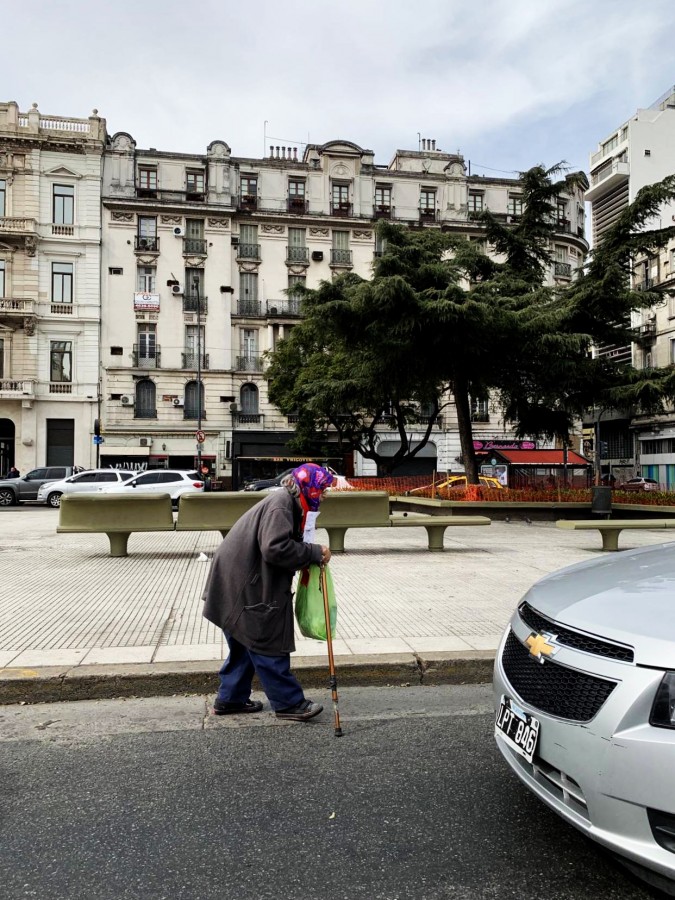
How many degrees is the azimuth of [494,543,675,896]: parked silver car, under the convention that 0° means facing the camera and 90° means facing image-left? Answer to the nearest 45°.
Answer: approximately 45°

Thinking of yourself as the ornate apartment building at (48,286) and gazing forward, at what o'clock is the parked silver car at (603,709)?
The parked silver car is roughly at 12 o'clock from the ornate apartment building.

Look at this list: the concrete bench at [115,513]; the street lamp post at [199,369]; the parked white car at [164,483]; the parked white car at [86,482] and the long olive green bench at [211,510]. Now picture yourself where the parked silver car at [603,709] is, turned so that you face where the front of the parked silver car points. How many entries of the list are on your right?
5

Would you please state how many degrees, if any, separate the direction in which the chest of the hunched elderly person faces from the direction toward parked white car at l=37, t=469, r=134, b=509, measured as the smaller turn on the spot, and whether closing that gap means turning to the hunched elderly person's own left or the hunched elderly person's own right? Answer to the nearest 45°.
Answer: approximately 90° to the hunched elderly person's own left

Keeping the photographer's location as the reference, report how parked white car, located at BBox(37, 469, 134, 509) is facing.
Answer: facing to the left of the viewer

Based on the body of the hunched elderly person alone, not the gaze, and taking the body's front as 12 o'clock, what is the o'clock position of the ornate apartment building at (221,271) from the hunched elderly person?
The ornate apartment building is roughly at 9 o'clock from the hunched elderly person.

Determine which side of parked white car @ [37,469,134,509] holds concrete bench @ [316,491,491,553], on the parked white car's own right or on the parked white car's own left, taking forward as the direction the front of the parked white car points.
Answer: on the parked white car's own left

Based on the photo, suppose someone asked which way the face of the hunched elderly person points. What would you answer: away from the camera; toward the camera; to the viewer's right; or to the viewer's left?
to the viewer's right

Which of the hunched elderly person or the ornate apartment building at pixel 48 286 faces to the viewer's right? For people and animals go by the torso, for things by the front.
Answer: the hunched elderly person

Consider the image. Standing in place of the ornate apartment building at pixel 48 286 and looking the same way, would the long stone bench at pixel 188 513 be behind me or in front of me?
in front

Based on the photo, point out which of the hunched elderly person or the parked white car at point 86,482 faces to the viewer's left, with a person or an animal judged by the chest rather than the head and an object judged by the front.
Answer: the parked white car

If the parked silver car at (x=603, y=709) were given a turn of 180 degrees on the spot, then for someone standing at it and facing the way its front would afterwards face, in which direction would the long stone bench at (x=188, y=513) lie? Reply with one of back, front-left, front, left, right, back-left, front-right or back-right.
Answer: left

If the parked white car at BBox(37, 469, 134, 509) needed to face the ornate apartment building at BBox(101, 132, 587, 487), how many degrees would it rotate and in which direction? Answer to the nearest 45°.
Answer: approximately 135° to its right

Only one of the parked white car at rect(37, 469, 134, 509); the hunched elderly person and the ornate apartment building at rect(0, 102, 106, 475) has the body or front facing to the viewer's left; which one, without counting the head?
the parked white car

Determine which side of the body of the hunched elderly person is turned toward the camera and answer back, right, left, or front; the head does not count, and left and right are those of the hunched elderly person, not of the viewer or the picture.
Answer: right

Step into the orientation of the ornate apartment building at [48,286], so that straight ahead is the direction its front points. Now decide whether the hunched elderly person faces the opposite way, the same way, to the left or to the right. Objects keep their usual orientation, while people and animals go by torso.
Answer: to the left

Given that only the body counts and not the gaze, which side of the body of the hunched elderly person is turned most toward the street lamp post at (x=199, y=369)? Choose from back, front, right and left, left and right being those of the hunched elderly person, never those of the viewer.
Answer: left

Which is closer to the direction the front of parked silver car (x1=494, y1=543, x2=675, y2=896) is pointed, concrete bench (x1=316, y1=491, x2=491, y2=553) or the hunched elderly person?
the hunched elderly person

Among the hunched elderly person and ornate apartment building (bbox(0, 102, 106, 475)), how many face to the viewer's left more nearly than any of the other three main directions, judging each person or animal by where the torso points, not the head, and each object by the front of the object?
0
